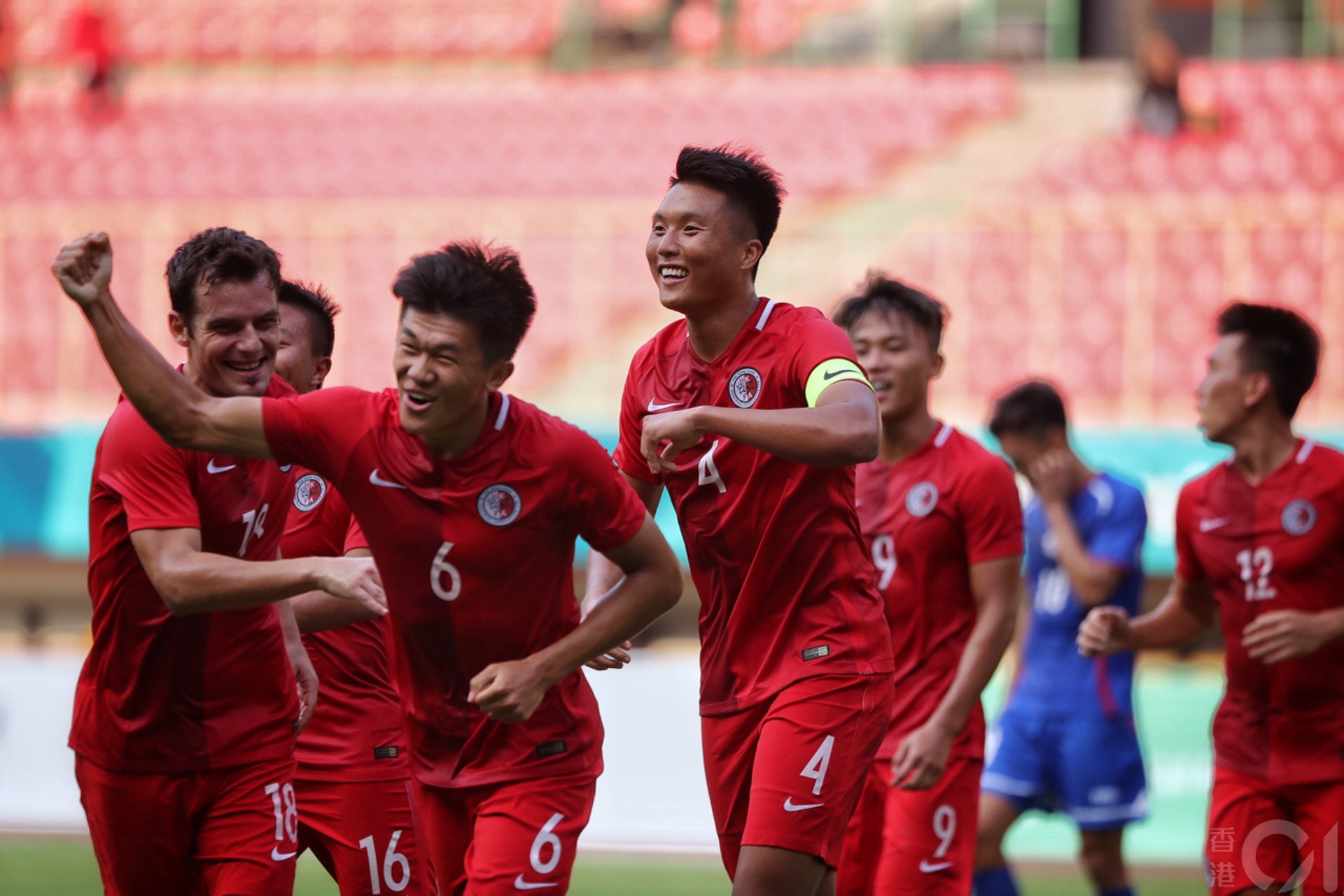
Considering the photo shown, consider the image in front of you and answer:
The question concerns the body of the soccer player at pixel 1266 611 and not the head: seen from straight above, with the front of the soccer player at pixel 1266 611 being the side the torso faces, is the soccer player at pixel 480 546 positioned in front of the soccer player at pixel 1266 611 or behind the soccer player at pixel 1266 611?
in front

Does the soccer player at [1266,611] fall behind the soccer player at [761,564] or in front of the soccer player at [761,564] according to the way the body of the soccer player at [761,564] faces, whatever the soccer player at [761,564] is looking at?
behind

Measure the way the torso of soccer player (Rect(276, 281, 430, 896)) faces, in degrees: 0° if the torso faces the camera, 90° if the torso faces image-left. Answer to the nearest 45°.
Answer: approximately 45°

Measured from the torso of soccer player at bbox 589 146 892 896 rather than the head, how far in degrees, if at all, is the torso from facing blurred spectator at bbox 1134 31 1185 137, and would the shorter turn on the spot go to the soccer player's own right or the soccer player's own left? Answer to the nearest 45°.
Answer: approximately 135° to the soccer player's own right

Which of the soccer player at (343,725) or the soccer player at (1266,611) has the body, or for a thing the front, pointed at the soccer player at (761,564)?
the soccer player at (1266,611)

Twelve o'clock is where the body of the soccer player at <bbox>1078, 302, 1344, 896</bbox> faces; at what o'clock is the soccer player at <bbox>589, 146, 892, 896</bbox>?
the soccer player at <bbox>589, 146, 892, 896</bbox> is roughly at 12 o'clock from the soccer player at <bbox>1078, 302, 1344, 896</bbox>.

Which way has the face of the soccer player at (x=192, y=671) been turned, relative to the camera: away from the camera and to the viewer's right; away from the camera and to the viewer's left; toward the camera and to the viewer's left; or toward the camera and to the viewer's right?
toward the camera and to the viewer's right

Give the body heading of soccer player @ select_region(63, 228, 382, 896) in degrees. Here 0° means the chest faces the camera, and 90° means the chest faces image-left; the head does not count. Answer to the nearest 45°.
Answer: approximately 315°

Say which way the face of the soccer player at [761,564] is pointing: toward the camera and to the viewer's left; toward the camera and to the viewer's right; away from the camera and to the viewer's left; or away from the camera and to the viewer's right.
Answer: toward the camera and to the viewer's left

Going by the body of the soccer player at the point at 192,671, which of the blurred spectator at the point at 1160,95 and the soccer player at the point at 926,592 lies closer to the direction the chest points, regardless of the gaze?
the soccer player

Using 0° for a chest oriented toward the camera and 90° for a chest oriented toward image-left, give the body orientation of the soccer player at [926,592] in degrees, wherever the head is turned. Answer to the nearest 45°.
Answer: approximately 45°

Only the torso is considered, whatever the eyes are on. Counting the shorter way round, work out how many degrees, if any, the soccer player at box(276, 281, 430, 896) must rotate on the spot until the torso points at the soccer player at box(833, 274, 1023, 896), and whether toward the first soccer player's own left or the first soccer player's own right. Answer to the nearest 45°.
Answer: approximately 135° to the first soccer player's own left
